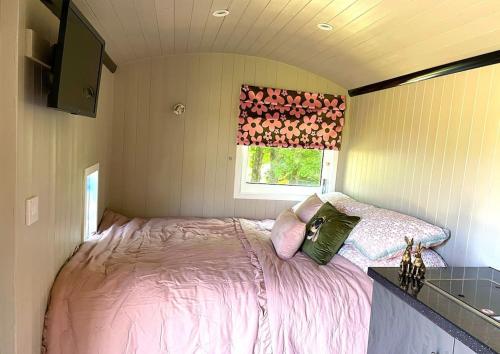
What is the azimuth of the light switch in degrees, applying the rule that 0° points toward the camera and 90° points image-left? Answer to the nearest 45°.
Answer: approximately 315°

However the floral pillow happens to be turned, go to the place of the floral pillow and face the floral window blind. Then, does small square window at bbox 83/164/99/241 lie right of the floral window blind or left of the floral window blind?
left

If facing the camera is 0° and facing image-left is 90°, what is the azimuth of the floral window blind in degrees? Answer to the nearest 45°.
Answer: approximately 0°

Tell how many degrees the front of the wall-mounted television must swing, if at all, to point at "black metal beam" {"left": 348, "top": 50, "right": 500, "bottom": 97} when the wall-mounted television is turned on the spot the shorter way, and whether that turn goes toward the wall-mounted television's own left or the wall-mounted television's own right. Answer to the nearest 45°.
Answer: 0° — it already faces it

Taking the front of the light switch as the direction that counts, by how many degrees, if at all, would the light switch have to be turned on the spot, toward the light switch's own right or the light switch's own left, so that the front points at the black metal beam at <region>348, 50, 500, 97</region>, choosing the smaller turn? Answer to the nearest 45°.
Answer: approximately 45° to the light switch's own left

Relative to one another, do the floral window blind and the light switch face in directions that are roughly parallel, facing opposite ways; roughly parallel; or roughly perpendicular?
roughly perpendicular

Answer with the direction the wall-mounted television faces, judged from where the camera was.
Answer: facing to the right of the viewer

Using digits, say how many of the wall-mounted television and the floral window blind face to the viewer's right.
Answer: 1
